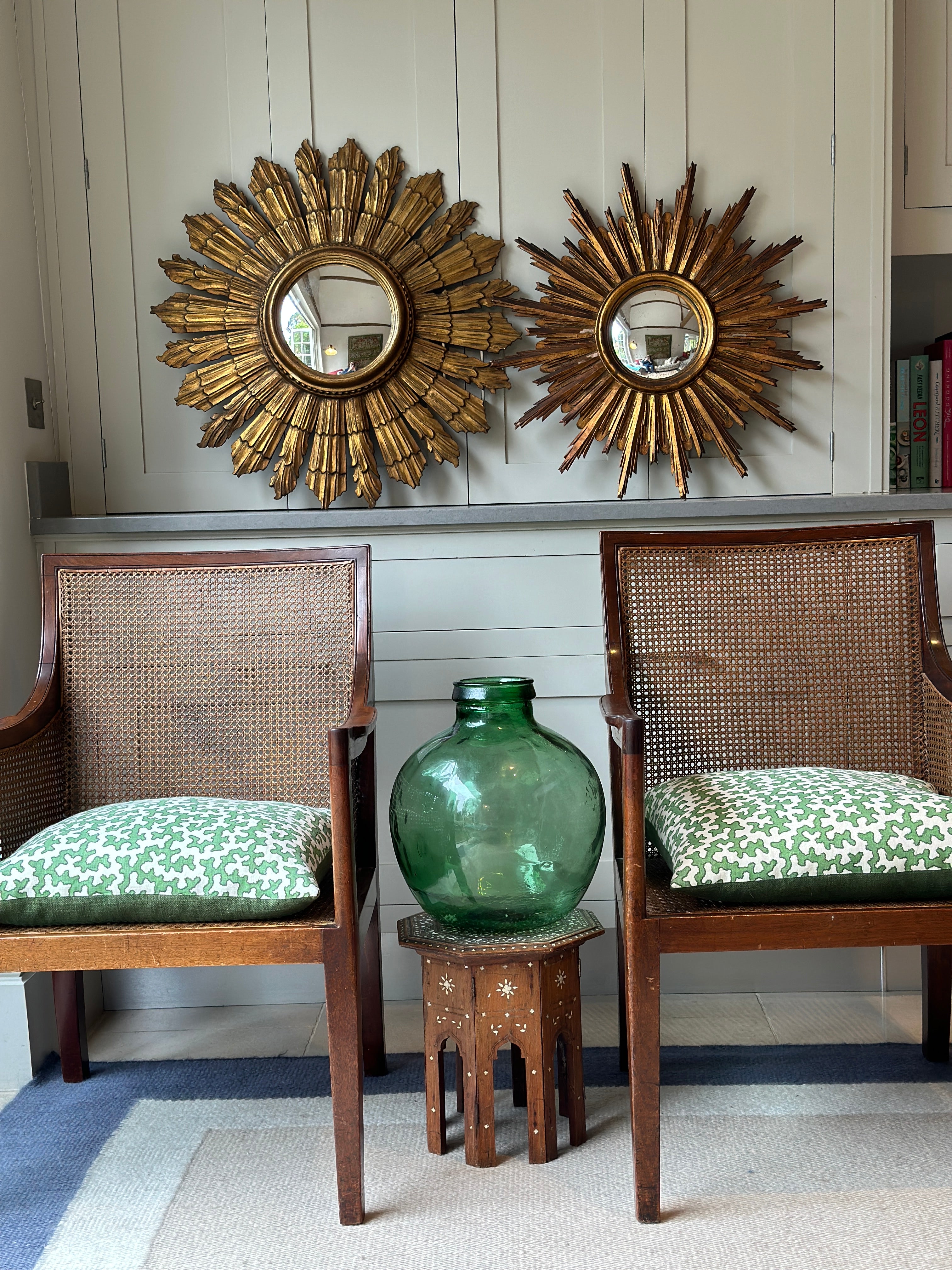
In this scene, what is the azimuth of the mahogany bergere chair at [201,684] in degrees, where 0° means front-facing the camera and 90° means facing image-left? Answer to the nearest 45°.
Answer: approximately 0°

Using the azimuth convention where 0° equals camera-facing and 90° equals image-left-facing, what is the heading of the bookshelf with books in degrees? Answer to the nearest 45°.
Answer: approximately 0°

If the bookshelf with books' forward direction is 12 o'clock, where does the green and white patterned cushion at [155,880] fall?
The green and white patterned cushion is roughly at 1 o'clock from the bookshelf with books.

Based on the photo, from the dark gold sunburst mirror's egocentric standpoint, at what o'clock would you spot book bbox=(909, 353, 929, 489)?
The book is roughly at 8 o'clock from the dark gold sunburst mirror.

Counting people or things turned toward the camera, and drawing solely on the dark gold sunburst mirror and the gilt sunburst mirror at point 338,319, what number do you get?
2

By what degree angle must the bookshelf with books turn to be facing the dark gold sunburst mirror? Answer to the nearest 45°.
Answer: approximately 45° to its right
